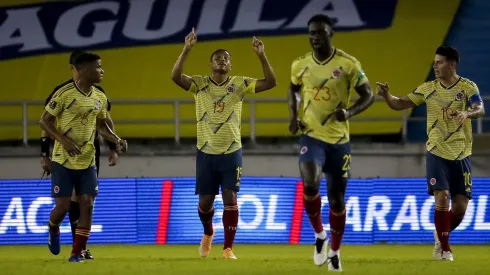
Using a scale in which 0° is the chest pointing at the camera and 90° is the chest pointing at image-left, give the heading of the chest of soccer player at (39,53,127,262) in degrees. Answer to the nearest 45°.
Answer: approximately 315°

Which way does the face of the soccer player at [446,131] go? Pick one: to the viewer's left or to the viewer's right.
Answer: to the viewer's left

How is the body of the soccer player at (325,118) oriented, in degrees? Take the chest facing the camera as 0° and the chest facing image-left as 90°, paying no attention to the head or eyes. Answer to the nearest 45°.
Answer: approximately 0°

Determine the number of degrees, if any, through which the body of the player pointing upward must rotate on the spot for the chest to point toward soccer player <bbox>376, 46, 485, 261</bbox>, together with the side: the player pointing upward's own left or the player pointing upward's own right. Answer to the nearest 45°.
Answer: approximately 90° to the player pointing upward's own left

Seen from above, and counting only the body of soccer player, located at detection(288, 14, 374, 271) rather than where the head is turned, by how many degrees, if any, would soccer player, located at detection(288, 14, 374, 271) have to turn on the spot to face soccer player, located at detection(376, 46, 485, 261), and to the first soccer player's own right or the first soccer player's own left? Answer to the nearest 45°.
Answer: approximately 135° to the first soccer player's own left

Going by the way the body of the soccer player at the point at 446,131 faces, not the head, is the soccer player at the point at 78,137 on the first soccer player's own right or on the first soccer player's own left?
on the first soccer player's own right

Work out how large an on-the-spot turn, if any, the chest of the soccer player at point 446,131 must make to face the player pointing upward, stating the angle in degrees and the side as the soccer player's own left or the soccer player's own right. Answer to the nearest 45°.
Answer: approximately 90° to the soccer player's own right

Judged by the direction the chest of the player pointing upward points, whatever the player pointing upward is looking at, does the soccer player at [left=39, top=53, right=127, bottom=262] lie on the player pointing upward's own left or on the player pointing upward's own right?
on the player pointing upward's own right
